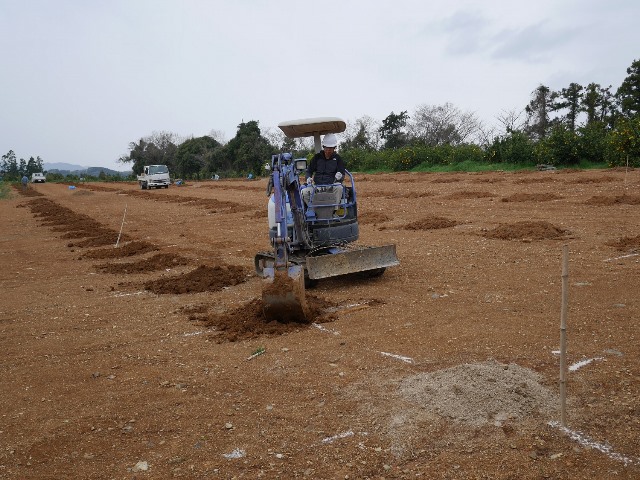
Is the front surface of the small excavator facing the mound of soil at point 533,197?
no

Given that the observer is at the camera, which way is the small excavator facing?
facing the viewer

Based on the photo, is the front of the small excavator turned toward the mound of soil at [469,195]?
no

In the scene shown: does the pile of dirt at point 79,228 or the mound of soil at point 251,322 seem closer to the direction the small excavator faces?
the mound of soil

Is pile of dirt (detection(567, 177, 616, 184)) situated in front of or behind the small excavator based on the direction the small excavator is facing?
behind

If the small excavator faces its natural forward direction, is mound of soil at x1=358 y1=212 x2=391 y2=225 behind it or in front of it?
behind

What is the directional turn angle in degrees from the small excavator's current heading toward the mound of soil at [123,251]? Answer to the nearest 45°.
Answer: approximately 135° to its right

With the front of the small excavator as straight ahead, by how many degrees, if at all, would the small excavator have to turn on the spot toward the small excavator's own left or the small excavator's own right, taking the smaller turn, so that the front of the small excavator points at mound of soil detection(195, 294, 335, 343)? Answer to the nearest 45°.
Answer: approximately 45° to the small excavator's own right

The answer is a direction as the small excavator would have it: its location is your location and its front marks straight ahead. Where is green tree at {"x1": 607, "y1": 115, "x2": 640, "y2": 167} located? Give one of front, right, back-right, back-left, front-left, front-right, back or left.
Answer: back-left

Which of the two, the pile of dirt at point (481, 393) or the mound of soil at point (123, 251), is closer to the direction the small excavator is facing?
the pile of dirt

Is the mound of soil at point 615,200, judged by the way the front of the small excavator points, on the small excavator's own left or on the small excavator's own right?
on the small excavator's own left

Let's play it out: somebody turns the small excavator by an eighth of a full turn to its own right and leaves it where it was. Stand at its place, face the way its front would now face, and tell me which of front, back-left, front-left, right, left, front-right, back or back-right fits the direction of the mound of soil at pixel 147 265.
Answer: right

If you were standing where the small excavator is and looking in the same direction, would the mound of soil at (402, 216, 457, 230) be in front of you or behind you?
behind

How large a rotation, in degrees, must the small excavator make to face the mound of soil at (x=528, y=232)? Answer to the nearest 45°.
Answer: approximately 135° to its left

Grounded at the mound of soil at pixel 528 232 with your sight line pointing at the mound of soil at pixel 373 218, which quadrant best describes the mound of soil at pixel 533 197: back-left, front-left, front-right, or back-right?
front-right

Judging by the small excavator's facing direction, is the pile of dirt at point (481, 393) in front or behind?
in front

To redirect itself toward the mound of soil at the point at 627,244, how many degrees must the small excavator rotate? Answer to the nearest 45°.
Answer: approximately 90° to its left
